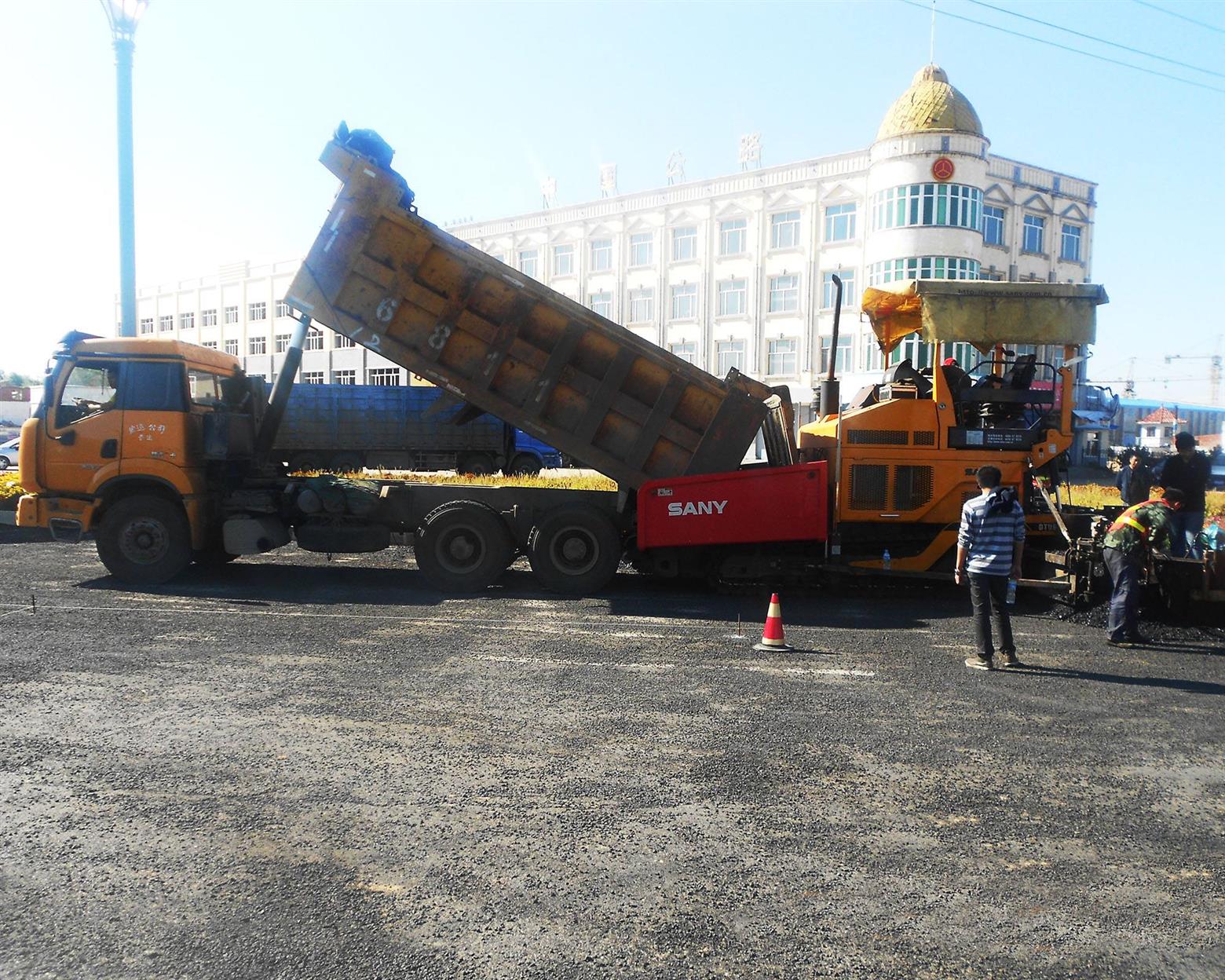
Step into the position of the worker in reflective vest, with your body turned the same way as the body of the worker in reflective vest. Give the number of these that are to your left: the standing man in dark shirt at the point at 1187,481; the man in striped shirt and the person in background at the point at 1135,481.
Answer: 2

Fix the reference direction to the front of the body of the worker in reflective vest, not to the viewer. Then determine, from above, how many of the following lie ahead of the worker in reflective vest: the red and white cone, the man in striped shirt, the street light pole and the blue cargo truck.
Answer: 0

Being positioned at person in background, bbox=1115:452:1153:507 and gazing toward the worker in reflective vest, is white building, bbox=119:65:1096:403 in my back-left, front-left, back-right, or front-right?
back-right

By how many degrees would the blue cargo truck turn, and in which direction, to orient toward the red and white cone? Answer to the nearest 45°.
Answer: approximately 90° to its right

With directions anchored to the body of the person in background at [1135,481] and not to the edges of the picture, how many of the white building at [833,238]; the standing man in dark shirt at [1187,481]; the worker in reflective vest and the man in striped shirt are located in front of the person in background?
3

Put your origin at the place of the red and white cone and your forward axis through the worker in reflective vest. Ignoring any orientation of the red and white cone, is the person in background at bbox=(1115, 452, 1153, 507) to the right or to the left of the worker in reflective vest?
left

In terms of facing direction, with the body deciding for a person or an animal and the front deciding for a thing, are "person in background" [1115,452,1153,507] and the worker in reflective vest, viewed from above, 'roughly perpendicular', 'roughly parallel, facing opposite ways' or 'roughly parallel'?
roughly perpendicular

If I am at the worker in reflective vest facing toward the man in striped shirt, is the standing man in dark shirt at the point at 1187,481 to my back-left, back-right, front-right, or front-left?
back-right

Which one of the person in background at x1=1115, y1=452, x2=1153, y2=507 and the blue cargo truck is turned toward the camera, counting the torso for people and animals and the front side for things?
the person in background

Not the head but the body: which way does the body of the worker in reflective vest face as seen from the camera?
to the viewer's right

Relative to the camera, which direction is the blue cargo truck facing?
to the viewer's right

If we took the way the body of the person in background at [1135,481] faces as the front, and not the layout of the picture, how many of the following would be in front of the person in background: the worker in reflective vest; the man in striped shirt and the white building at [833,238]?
2

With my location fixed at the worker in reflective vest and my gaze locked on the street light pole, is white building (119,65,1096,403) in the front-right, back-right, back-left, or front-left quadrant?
front-right

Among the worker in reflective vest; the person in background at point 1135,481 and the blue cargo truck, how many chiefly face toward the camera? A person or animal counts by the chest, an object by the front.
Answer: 1

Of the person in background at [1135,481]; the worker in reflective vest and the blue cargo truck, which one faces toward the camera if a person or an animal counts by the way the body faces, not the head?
the person in background

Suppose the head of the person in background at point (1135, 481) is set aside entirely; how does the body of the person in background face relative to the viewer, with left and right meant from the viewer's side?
facing the viewer

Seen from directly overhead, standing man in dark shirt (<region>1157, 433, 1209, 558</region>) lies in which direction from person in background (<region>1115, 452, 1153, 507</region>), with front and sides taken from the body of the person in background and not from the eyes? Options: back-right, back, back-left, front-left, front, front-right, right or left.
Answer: front

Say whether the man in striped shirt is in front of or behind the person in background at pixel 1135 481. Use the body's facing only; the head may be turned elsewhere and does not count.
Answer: in front

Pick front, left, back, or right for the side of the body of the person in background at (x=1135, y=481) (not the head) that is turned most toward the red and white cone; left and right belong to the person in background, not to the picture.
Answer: front
